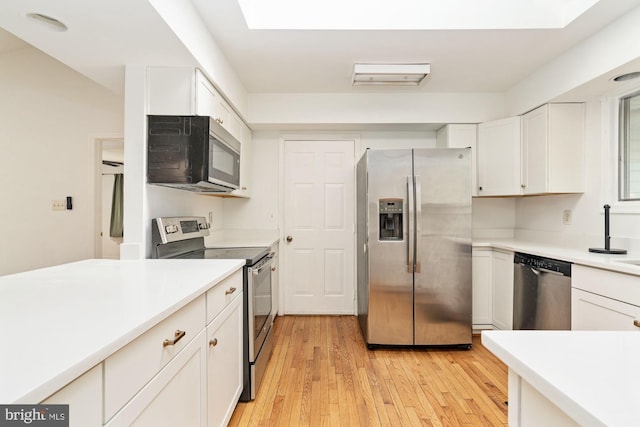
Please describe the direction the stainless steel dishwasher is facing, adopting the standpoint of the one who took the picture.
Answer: facing the viewer and to the left of the viewer

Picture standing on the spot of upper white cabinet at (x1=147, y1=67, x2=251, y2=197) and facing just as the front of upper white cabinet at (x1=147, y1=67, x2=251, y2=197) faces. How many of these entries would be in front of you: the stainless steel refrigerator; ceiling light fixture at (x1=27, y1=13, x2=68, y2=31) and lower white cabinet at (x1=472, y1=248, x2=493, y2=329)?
2

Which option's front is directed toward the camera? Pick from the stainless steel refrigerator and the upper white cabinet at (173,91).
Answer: the stainless steel refrigerator

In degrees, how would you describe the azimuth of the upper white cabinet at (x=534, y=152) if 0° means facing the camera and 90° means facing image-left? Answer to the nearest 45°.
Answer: approximately 45°

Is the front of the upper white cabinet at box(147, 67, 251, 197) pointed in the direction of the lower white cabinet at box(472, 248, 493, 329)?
yes

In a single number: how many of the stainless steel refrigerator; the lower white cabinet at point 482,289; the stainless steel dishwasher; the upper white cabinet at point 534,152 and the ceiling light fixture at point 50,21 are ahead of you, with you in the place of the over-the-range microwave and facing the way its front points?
4

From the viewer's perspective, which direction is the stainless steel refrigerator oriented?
toward the camera

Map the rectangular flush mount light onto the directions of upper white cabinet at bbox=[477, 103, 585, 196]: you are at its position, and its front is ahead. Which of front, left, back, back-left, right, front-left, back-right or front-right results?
front

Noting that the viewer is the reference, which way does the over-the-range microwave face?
facing to the right of the viewer

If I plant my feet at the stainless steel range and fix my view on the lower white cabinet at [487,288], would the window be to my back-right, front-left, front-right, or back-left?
front-right

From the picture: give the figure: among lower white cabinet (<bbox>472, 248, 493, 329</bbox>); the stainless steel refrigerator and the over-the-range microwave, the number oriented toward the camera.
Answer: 2

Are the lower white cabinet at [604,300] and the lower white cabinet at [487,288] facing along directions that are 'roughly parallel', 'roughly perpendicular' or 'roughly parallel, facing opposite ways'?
roughly parallel

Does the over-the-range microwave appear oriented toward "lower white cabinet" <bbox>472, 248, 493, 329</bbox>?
yes

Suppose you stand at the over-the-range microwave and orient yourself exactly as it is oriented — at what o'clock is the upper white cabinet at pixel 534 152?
The upper white cabinet is roughly at 12 o'clock from the over-the-range microwave.

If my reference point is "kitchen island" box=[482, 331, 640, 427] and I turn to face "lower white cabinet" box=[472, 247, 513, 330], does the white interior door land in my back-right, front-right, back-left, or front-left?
front-left

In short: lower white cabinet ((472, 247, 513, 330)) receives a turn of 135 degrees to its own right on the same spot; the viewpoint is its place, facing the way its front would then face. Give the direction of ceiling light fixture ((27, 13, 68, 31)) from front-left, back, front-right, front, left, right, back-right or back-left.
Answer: back-left

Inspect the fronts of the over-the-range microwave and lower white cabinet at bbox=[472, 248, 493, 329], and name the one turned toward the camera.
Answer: the lower white cabinet

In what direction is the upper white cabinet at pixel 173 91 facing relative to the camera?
to the viewer's right

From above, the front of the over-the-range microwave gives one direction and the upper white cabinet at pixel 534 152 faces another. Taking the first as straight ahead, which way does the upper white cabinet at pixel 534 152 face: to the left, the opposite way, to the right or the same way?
the opposite way

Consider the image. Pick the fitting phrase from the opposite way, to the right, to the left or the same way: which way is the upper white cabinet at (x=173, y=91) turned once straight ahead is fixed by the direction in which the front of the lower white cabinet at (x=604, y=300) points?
the opposite way
